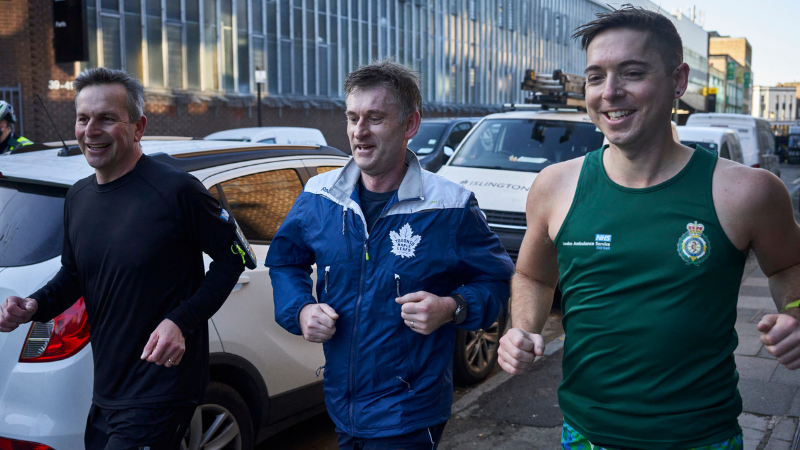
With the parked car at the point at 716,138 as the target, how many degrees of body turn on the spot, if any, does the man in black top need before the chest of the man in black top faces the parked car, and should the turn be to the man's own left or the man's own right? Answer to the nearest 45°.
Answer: approximately 180°

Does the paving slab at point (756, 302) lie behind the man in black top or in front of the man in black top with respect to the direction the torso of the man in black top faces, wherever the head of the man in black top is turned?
behind

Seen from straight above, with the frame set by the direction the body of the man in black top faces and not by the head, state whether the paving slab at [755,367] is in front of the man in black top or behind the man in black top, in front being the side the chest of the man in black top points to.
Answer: behind

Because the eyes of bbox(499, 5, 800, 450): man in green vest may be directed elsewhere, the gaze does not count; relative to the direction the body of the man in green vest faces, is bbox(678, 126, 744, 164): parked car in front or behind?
behind

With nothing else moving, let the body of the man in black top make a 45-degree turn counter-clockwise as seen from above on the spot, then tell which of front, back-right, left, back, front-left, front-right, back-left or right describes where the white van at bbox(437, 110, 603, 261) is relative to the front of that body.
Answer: back-left

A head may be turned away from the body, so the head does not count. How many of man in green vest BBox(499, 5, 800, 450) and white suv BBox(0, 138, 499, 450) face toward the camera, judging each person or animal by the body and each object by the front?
1

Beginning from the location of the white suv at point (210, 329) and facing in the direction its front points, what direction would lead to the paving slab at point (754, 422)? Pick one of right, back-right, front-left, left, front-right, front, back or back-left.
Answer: front-right

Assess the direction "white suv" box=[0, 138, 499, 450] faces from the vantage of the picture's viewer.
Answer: facing away from the viewer and to the right of the viewer

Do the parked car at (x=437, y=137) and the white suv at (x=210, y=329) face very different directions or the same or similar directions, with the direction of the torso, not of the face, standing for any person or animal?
very different directions

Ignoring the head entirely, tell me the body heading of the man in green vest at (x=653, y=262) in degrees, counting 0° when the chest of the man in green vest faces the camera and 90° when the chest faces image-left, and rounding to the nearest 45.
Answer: approximately 0°
